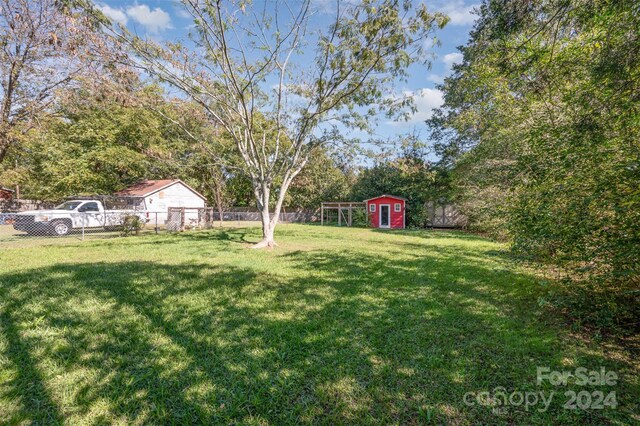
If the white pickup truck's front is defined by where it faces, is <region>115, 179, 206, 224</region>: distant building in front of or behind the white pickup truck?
behind

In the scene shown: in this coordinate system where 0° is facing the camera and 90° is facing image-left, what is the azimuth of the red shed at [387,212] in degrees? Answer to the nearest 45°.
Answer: approximately 0°

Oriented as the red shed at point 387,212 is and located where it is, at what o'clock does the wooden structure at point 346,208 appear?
The wooden structure is roughly at 4 o'clock from the red shed.

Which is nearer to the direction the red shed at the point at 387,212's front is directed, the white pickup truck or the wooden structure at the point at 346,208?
the white pickup truck

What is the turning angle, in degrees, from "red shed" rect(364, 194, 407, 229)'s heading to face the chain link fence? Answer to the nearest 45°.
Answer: approximately 45° to its right

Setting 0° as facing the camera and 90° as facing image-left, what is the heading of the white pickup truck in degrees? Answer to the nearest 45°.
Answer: approximately 45°

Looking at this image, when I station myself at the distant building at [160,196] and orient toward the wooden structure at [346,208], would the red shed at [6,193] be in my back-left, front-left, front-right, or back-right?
back-left

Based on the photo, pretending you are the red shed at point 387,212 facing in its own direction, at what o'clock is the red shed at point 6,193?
the red shed at point 6,193 is roughly at 3 o'clock from the red shed at point 387,212.
